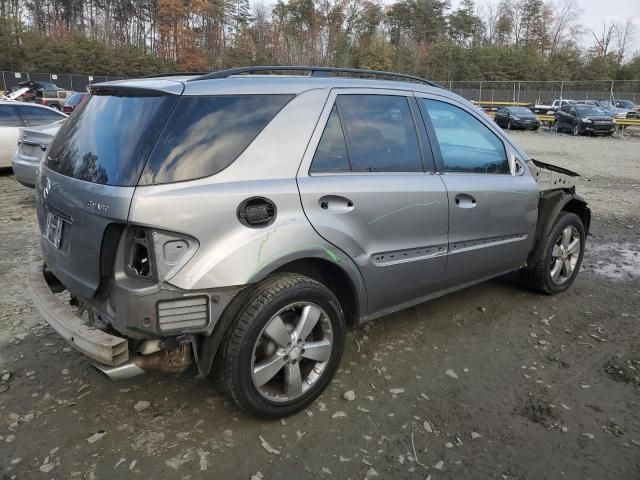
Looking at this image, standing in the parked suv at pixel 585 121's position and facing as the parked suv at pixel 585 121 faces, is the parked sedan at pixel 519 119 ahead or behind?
behind

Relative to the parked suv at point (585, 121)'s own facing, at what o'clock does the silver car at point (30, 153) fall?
The silver car is roughly at 2 o'clock from the parked suv.

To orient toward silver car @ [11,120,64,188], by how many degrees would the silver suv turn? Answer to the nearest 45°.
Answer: approximately 90° to its left

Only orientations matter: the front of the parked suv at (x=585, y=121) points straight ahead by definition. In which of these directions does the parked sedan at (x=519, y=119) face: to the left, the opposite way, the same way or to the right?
the same way

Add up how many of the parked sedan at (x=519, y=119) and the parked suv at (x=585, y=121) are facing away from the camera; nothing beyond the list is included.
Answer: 0

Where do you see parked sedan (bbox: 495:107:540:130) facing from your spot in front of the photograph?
facing the viewer and to the right of the viewer

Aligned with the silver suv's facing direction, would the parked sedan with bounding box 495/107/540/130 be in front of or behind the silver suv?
in front

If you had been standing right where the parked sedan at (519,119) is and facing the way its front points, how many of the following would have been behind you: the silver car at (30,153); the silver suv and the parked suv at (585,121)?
0

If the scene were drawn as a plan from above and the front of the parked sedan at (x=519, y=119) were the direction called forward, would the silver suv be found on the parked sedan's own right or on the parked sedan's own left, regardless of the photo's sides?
on the parked sedan's own right

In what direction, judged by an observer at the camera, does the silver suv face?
facing away from the viewer and to the right of the viewer

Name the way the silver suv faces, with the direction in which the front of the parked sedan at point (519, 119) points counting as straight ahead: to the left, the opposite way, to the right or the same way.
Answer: to the left

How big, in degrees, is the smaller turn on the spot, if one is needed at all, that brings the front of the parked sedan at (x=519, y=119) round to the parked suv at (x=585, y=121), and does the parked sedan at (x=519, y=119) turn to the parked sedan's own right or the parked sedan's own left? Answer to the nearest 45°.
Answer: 0° — it already faces it
